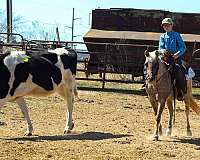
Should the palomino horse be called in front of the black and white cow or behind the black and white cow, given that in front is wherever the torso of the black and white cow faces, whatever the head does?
behind

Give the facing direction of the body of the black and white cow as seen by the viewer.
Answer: to the viewer's left

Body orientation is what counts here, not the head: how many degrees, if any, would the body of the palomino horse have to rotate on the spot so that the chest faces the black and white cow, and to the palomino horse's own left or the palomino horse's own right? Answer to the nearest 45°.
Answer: approximately 45° to the palomino horse's own right

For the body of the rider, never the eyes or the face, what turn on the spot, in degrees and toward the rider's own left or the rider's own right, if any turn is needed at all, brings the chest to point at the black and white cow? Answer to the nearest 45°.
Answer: approximately 45° to the rider's own right

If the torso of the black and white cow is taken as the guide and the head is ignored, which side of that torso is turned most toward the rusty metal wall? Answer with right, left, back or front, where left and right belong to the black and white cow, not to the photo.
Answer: right

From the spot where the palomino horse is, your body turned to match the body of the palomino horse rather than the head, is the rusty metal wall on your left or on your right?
on your right

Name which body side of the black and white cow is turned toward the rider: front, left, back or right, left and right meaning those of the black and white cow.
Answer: back

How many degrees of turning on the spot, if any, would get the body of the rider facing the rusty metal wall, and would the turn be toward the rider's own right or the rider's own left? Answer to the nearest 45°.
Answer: approximately 135° to the rider's own right

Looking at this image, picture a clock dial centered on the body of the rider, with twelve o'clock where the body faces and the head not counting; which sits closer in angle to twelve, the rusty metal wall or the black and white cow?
the black and white cow
